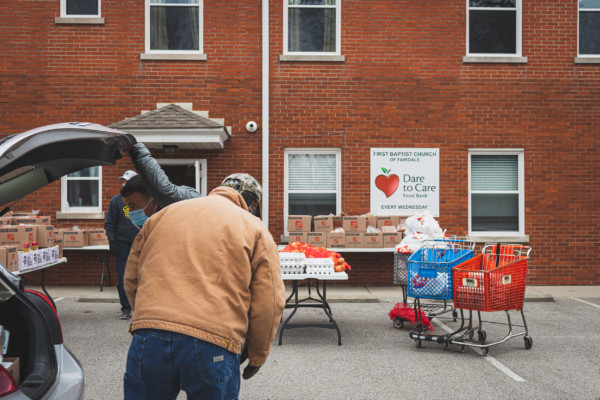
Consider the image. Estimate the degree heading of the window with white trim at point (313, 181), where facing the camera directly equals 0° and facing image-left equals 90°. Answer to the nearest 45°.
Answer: approximately 0°

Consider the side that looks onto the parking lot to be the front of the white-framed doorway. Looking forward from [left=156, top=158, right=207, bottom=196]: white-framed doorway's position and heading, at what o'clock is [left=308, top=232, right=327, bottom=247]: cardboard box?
The cardboard box is roughly at 10 o'clock from the white-framed doorway.

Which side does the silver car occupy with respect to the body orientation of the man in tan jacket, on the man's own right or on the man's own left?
on the man's own left

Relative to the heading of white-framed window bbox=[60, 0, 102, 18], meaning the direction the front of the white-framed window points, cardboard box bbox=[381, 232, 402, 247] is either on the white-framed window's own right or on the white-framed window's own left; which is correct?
on the white-framed window's own left
